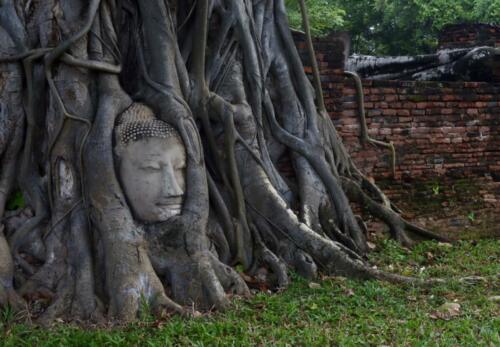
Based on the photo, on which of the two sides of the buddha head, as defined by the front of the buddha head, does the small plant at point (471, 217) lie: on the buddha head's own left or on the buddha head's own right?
on the buddha head's own left

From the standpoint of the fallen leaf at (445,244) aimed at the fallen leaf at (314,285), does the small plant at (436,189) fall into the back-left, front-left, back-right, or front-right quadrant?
back-right

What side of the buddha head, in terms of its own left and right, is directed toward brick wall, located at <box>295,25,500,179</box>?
left

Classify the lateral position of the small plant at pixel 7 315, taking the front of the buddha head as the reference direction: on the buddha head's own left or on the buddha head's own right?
on the buddha head's own right

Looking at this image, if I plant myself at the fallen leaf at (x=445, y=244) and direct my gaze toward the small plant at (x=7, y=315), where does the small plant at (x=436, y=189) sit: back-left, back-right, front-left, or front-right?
back-right

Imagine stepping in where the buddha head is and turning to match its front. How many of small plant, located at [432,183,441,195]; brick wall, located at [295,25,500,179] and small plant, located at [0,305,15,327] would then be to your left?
2

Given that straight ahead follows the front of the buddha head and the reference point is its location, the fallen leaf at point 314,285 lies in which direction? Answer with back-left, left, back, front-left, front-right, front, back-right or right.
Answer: front-left

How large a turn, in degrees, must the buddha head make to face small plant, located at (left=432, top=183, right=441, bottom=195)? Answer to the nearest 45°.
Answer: approximately 90° to its left

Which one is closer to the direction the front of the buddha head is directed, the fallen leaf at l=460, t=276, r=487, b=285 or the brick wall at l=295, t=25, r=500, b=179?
the fallen leaf

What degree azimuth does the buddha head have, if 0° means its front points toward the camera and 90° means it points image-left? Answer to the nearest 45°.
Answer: approximately 315°

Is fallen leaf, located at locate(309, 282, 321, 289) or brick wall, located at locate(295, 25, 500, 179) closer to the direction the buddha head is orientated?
the fallen leaf

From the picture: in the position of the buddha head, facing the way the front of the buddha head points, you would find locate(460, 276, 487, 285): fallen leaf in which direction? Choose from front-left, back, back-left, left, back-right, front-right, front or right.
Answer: front-left
